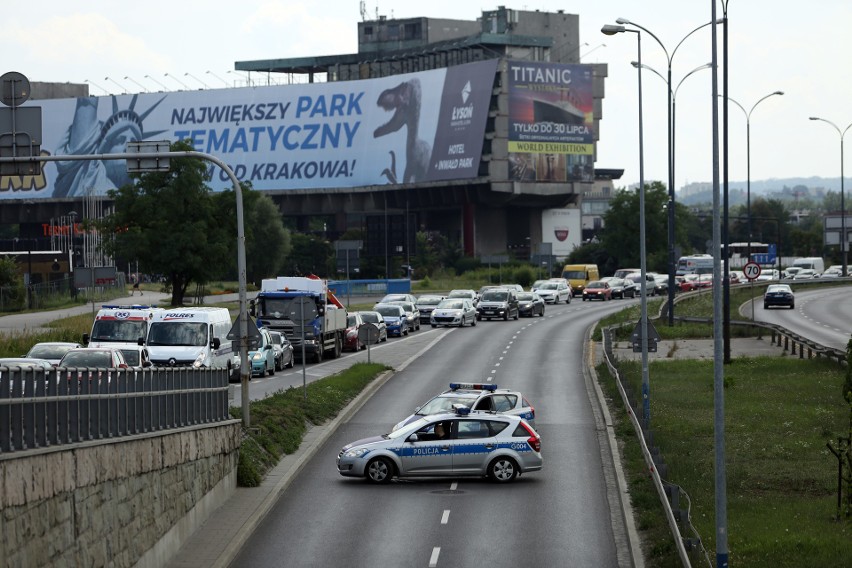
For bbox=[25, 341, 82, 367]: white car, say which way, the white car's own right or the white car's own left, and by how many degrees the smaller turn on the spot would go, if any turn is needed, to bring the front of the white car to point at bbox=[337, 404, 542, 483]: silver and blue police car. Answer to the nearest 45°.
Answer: approximately 90° to the white car's own left

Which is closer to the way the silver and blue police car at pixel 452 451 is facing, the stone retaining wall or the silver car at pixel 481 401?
the stone retaining wall

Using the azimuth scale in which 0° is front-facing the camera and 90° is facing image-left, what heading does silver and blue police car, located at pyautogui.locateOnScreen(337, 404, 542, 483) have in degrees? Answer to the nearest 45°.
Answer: approximately 90°

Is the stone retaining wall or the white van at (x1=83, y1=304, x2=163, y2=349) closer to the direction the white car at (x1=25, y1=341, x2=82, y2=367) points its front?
the stone retaining wall

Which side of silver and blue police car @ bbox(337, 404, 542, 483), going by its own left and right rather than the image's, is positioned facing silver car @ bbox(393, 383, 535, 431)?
right

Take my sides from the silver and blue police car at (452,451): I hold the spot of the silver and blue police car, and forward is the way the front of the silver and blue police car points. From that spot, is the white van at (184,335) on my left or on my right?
on my right
